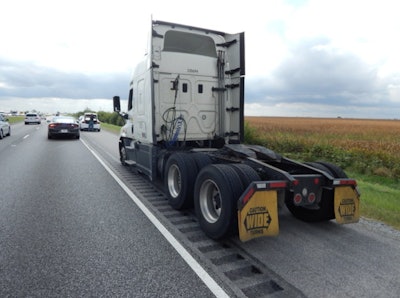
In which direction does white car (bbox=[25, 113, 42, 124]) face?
away from the camera

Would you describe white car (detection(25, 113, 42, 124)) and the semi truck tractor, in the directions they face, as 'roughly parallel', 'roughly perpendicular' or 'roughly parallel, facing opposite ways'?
roughly parallel

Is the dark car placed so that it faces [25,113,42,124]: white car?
yes

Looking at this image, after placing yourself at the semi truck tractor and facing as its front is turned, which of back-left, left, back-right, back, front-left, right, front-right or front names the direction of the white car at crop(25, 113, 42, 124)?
front

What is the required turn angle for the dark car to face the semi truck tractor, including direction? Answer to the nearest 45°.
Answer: approximately 180°

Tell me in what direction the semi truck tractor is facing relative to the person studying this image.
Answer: facing away from the viewer and to the left of the viewer

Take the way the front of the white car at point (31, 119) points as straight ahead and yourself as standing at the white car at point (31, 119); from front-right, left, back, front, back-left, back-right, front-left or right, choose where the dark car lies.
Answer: back

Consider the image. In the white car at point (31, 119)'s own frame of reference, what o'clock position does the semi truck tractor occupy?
The semi truck tractor is roughly at 6 o'clock from the white car.

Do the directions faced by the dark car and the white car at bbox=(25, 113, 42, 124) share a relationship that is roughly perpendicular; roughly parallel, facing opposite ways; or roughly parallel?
roughly parallel

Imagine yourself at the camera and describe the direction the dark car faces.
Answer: facing away from the viewer

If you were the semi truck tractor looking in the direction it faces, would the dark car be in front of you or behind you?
in front

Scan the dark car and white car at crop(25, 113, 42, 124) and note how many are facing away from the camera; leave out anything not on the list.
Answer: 2

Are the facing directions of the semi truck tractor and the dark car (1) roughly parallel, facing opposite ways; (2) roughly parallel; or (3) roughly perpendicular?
roughly parallel

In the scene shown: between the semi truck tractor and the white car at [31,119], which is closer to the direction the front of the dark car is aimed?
the white car
